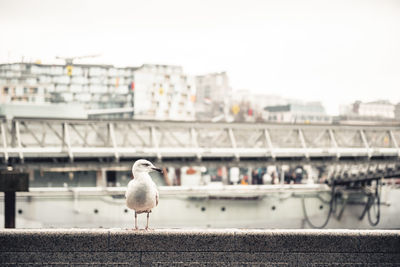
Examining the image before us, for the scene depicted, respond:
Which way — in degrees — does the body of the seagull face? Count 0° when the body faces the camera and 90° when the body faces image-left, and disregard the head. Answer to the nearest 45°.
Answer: approximately 0°

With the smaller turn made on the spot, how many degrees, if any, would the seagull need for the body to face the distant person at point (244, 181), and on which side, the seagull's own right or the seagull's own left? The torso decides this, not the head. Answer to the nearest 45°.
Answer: approximately 180°
